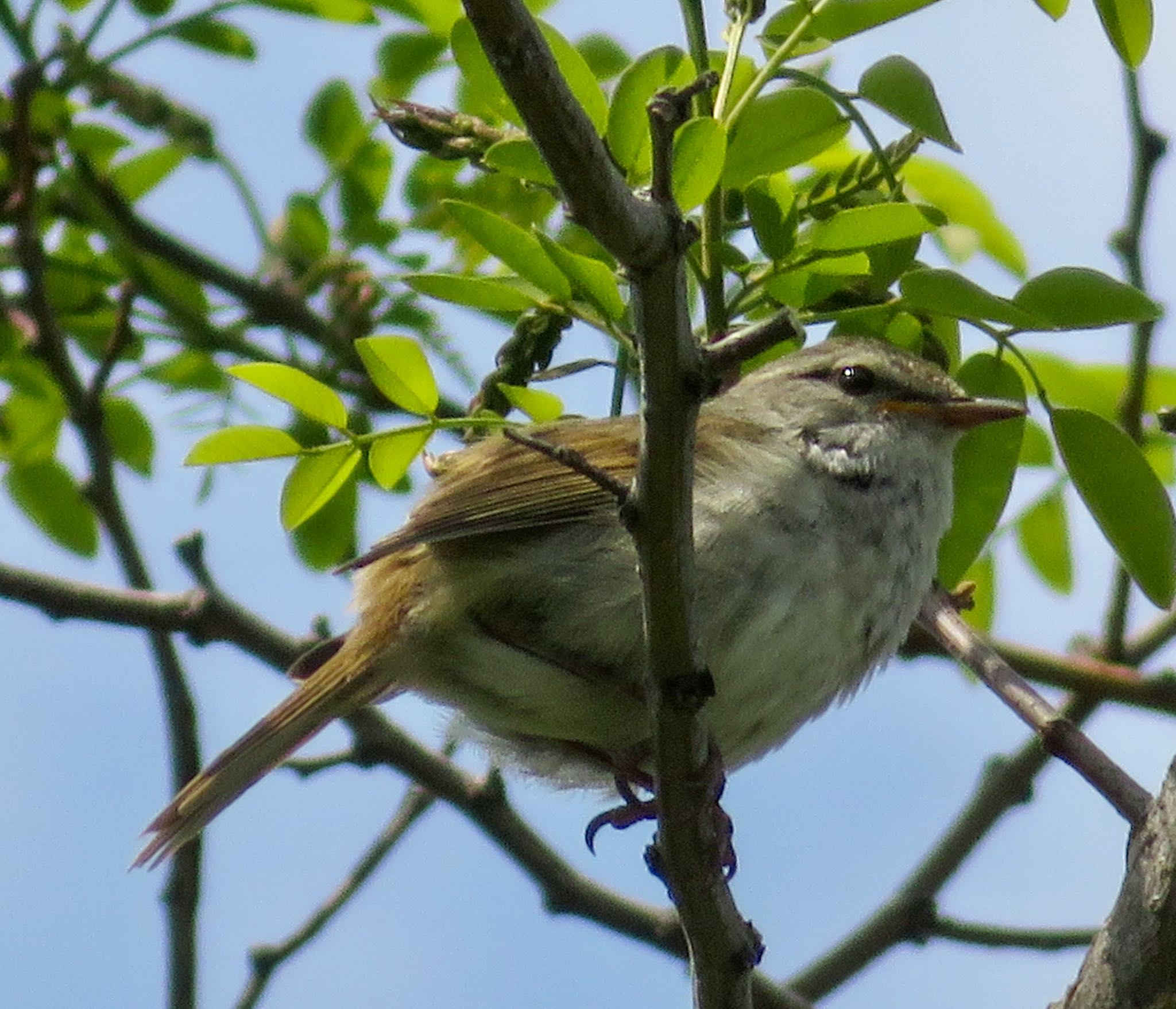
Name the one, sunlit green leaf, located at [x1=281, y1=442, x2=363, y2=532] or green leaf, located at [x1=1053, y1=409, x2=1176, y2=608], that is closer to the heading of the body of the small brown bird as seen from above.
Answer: the green leaf

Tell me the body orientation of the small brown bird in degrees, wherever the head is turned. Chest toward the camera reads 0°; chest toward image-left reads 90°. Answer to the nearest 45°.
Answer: approximately 270°
